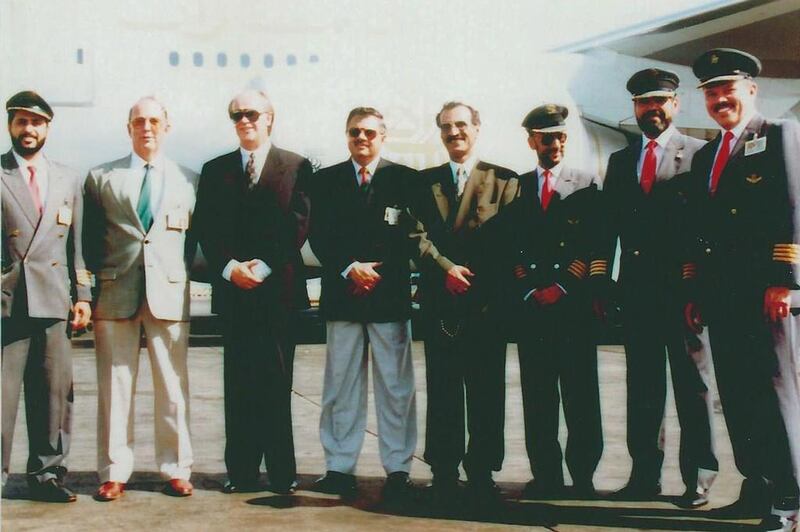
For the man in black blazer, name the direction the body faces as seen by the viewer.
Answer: toward the camera

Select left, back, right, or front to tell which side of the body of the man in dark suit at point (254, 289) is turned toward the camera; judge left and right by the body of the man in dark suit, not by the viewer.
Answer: front

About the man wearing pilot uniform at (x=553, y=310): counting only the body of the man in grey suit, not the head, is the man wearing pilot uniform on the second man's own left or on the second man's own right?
on the second man's own left

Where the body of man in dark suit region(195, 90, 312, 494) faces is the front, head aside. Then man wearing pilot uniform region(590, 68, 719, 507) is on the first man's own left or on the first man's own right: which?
on the first man's own left

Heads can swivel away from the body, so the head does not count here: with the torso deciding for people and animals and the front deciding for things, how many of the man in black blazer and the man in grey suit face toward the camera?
2

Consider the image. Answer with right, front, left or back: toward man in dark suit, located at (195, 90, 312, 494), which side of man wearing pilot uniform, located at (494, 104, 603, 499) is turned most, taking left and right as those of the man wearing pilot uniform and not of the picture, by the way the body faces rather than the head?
right

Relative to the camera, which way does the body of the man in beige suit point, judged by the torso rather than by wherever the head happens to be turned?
toward the camera

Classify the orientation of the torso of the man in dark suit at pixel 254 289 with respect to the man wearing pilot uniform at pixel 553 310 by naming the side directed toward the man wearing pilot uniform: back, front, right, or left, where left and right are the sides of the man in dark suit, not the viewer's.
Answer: left

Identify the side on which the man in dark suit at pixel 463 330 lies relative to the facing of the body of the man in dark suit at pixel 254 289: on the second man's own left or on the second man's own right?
on the second man's own left
